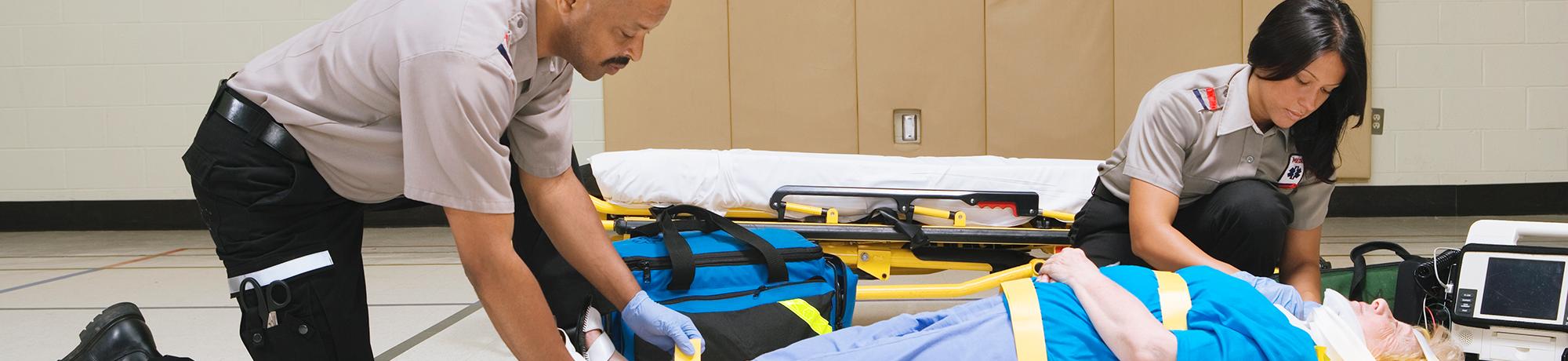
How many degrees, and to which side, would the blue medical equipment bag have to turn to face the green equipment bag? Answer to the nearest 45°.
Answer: approximately 90° to its left

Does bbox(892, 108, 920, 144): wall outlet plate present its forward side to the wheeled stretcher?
yes

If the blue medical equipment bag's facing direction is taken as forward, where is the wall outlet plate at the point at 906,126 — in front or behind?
behind

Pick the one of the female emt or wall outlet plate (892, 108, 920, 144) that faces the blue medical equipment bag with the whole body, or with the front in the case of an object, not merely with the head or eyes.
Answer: the wall outlet plate

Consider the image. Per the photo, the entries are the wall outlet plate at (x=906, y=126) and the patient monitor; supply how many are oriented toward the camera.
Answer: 2

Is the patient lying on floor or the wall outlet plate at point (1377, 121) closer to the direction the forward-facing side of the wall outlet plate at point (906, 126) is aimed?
the patient lying on floor

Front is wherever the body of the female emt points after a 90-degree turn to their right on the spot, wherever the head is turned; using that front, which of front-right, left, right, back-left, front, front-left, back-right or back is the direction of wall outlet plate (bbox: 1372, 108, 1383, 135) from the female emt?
back-right

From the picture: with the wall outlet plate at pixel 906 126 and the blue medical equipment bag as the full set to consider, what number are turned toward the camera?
2

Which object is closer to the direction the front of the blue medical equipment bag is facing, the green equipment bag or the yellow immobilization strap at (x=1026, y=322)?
the yellow immobilization strap

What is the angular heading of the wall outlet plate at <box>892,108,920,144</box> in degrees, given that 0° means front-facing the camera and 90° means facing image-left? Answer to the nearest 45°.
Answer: approximately 0°
